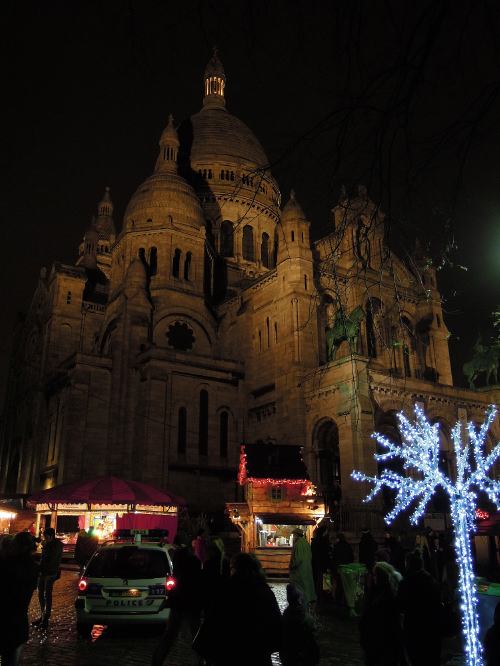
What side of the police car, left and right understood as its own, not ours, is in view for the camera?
back

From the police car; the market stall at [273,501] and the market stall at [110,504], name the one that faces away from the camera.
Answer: the police car

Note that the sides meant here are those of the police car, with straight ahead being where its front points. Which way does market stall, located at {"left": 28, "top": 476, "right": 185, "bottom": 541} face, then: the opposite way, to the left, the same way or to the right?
the opposite way

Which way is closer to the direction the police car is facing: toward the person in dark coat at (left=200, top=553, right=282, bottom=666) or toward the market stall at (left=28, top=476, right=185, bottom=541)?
the market stall

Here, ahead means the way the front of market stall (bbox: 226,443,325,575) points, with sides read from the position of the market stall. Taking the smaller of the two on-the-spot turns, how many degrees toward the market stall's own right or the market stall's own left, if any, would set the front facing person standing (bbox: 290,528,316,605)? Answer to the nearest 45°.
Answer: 0° — it already faces them

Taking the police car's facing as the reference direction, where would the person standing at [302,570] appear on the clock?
The person standing is roughly at 3 o'clock from the police car.

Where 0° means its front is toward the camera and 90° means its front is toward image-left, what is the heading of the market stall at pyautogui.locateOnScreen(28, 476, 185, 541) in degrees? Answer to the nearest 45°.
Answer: approximately 0°

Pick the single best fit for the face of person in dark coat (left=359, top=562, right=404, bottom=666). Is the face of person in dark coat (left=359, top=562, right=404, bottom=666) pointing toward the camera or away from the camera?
away from the camera

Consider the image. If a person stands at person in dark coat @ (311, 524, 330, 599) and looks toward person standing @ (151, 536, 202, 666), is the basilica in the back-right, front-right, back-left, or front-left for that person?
back-right

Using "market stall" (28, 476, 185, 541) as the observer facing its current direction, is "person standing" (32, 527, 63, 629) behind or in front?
in front

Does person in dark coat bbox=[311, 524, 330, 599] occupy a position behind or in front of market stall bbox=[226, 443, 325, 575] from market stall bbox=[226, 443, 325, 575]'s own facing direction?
in front

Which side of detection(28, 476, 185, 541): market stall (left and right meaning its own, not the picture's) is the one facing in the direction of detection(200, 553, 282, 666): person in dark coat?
front

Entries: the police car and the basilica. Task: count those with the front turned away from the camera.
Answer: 1

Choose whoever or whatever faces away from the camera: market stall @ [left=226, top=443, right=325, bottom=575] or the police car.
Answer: the police car

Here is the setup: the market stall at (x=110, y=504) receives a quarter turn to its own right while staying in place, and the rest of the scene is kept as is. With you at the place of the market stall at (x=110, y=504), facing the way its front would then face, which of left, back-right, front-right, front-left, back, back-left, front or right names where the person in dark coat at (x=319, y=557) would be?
back-left

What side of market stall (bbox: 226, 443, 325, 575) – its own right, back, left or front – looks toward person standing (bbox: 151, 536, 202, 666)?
front

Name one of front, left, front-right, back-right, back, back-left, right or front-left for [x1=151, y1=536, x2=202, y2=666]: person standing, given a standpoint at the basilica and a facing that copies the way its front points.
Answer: front-right

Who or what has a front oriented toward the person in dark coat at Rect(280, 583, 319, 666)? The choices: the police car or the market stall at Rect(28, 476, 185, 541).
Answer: the market stall
